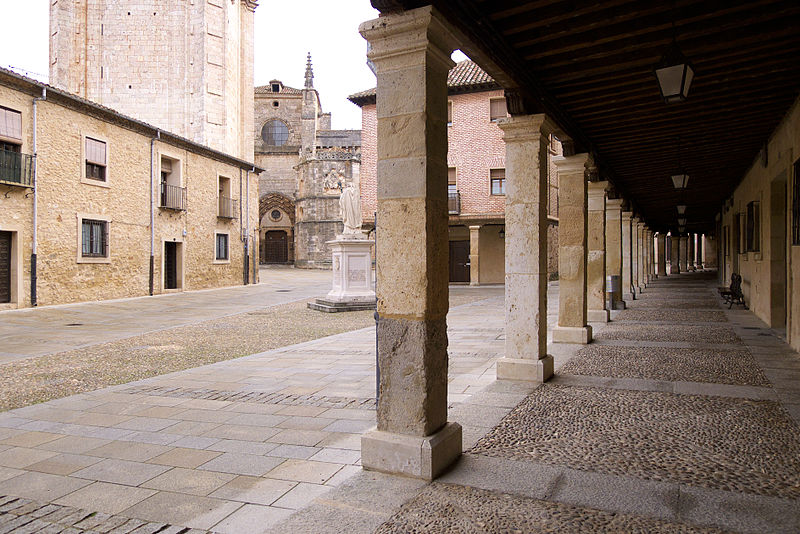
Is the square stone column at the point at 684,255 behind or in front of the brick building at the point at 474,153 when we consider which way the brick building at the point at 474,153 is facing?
behind

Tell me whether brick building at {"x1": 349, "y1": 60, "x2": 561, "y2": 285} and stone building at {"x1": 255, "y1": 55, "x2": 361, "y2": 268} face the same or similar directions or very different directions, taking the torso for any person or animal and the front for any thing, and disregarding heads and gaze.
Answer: same or similar directions

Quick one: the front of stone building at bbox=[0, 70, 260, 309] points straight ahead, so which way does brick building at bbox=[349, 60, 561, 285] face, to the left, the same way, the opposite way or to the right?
to the right

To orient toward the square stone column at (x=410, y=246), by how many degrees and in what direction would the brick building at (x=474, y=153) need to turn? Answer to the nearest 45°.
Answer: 0° — it already faces it

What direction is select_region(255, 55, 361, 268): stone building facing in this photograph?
toward the camera

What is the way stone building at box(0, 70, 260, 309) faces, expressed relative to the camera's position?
facing the viewer and to the right of the viewer

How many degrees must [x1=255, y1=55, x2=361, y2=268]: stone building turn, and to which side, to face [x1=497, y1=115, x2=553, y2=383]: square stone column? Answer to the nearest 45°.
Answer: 0° — it already faces it

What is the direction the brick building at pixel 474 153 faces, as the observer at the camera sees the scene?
facing the viewer

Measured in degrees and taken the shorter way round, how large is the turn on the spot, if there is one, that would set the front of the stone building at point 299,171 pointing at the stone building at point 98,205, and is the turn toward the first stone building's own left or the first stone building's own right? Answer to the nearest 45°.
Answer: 0° — it already faces it

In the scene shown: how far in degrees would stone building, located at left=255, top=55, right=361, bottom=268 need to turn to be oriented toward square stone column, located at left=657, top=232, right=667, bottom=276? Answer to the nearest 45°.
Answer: approximately 45° to its left

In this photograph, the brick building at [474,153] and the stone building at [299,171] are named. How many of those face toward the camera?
2

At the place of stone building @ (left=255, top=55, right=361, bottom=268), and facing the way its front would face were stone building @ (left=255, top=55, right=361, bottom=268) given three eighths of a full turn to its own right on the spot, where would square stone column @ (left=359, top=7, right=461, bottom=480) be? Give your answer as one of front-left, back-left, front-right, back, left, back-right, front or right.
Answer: back-left

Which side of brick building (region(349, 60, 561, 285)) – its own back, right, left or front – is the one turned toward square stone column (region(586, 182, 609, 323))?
front

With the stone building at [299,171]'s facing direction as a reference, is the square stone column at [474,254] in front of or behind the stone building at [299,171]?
in front
